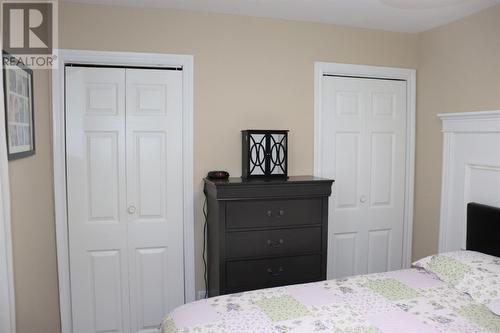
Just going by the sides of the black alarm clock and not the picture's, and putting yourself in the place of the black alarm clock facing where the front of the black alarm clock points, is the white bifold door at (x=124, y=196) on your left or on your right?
on your right

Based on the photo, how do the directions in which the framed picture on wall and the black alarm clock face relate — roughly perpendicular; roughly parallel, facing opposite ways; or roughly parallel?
roughly perpendicular

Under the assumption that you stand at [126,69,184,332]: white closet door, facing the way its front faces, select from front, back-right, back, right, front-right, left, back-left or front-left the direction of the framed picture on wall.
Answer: front-right

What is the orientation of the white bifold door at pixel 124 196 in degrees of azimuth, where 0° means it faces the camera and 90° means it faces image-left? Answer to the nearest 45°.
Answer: approximately 0°

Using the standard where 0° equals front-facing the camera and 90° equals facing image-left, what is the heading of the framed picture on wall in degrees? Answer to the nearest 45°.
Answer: approximately 315°

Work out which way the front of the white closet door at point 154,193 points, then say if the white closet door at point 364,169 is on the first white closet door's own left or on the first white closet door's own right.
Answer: on the first white closet door's own left

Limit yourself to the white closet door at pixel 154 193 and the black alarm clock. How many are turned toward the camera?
2
